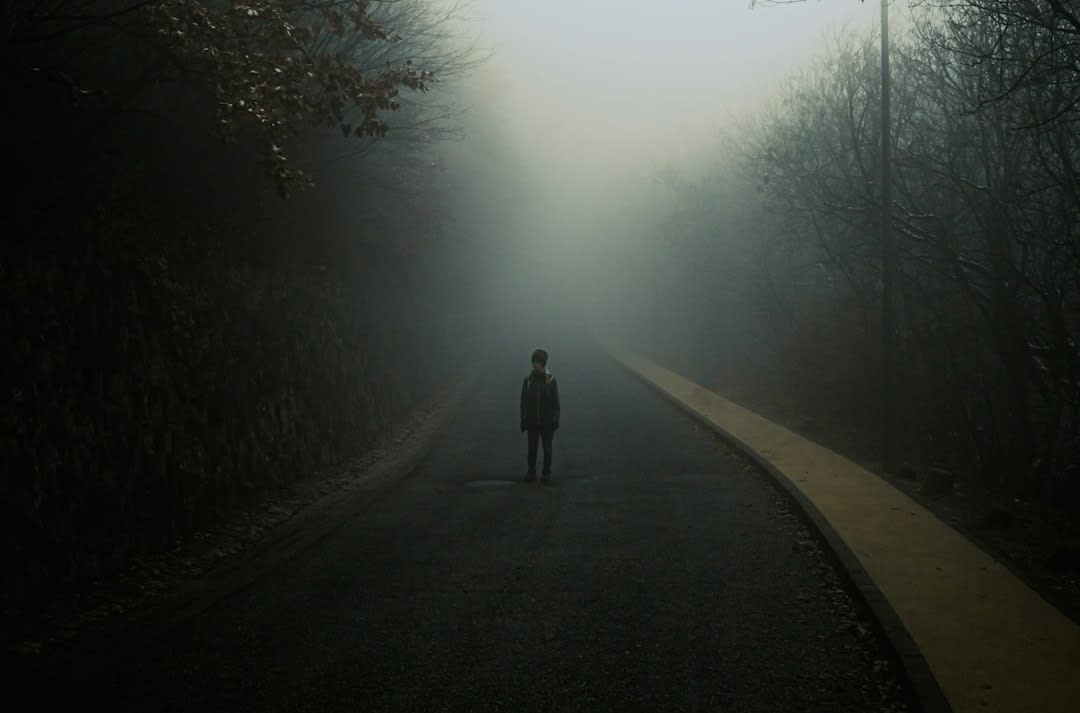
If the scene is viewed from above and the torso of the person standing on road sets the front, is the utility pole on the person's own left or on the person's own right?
on the person's own left

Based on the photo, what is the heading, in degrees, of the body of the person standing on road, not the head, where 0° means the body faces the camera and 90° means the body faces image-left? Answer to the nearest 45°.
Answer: approximately 0°
